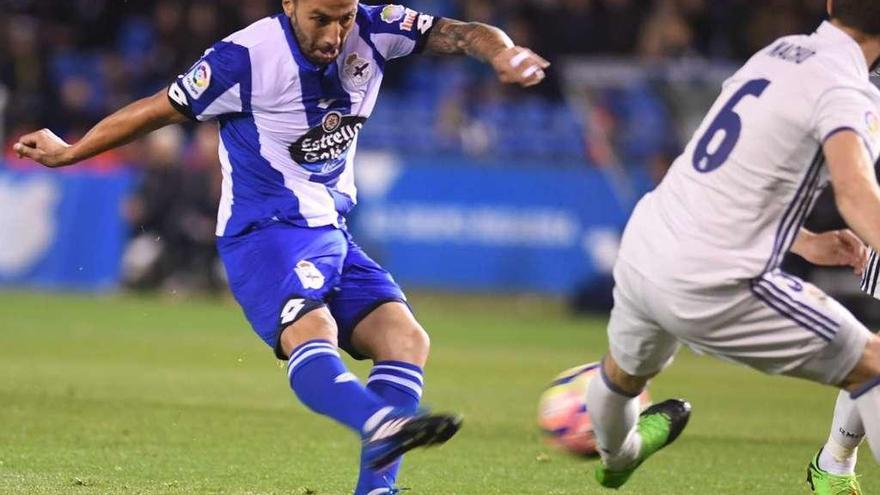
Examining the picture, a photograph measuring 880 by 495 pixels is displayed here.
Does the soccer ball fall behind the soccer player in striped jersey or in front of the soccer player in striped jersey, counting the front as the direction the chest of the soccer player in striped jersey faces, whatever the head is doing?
in front

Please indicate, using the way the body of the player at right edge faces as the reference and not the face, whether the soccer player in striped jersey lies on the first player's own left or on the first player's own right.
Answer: on the first player's own left

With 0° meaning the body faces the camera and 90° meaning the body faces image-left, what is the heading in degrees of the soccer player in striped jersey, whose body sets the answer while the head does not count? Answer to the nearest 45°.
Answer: approximately 315°

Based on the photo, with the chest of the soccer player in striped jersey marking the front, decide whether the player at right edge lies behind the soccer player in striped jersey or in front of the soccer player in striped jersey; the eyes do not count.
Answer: in front
